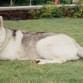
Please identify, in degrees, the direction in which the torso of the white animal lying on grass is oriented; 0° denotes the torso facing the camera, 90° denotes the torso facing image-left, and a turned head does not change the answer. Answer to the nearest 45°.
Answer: approximately 90°

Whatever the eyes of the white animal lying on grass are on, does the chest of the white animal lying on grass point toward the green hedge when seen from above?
no
